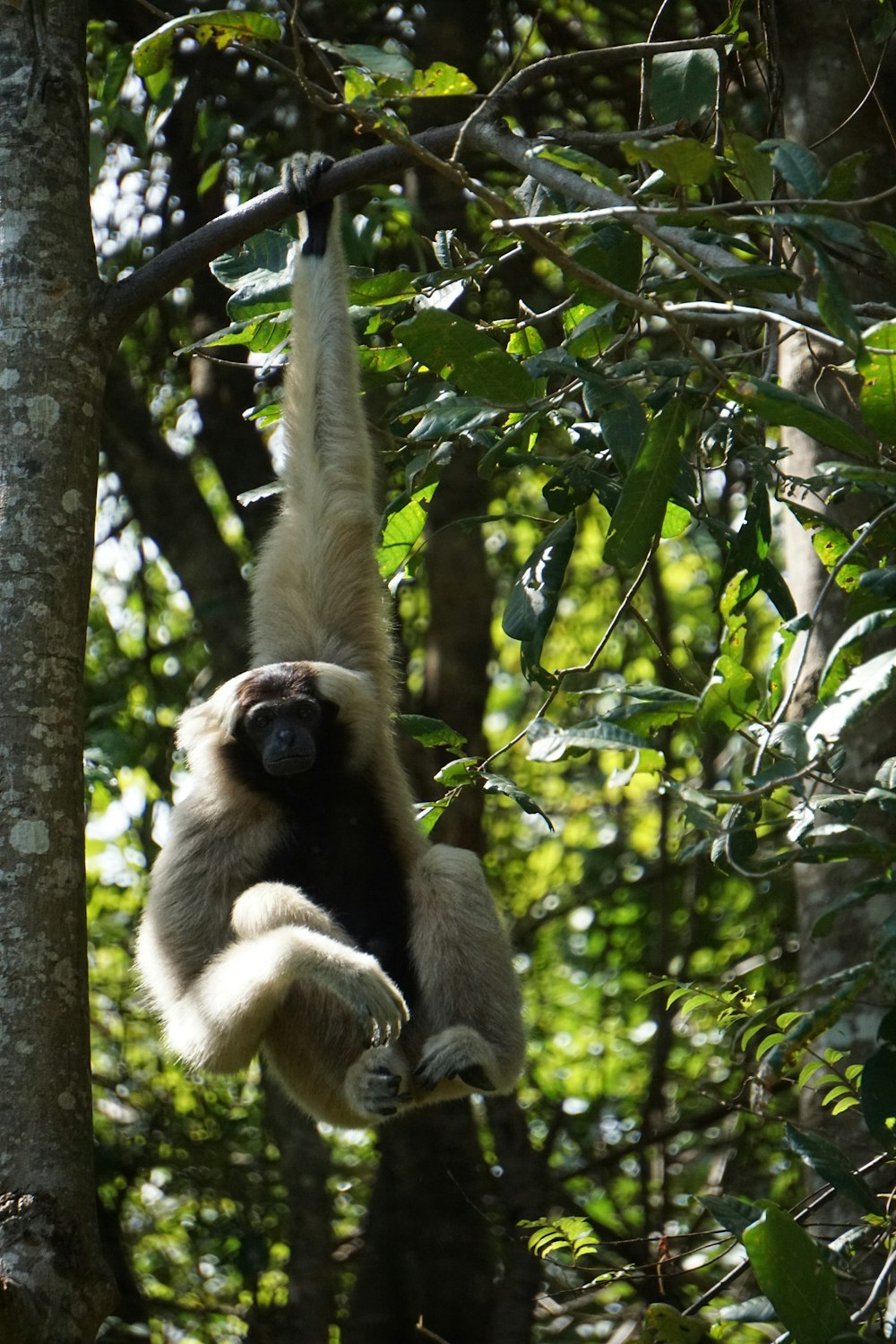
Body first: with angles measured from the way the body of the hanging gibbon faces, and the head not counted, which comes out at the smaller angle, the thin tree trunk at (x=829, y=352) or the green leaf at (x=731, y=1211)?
the green leaf

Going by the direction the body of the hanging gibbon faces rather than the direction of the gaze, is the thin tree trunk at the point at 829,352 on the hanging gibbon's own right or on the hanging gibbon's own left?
on the hanging gibbon's own left
